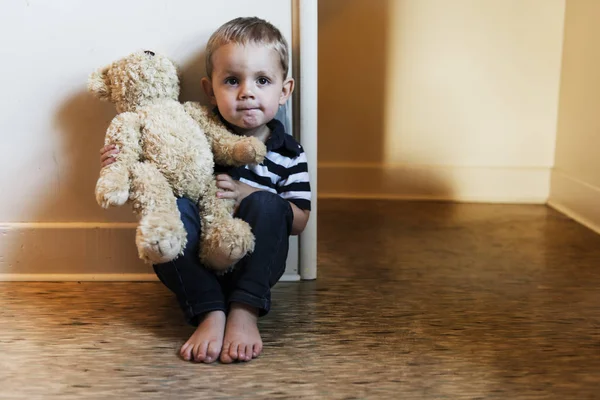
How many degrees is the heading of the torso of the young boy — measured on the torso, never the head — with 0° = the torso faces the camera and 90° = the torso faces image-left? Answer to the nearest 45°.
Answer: approximately 0°
